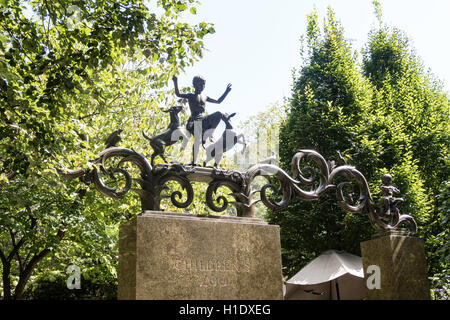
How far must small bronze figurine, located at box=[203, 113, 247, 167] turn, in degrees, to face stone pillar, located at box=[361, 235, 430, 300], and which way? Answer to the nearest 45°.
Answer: approximately 45° to its left

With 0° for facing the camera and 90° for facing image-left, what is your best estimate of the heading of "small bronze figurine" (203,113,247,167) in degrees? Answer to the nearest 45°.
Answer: approximately 270°

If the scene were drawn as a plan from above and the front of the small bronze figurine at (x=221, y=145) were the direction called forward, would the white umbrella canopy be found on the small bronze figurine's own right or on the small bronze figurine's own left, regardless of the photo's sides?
on the small bronze figurine's own left

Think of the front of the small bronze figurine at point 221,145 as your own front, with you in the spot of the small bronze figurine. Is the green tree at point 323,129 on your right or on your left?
on your left

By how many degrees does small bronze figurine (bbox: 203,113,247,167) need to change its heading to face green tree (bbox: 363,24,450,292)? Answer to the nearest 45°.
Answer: approximately 45° to its left

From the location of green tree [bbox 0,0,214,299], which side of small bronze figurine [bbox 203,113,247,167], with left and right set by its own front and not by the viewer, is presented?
back
